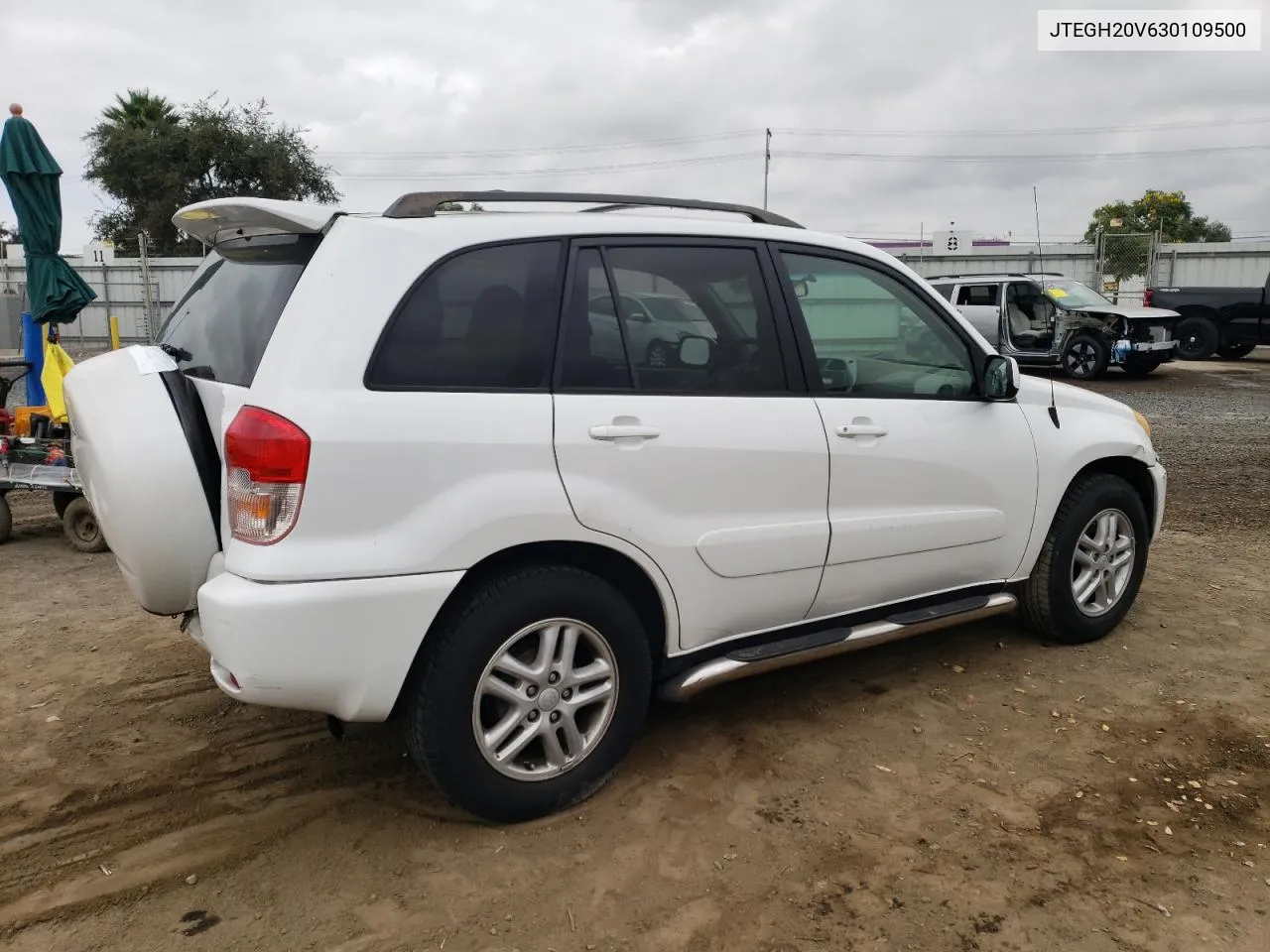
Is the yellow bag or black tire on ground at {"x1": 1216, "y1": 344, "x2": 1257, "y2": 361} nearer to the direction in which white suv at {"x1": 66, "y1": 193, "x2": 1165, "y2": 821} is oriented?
the black tire on ground

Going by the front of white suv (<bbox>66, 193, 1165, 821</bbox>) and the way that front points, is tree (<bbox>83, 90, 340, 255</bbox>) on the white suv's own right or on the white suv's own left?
on the white suv's own left

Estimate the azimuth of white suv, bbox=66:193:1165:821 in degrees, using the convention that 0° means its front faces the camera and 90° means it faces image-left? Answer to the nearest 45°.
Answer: approximately 225°

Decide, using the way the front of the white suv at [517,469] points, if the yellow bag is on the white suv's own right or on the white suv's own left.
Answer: on the white suv's own left

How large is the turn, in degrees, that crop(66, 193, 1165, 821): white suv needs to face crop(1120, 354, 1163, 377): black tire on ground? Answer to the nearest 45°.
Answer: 0° — it already faces it

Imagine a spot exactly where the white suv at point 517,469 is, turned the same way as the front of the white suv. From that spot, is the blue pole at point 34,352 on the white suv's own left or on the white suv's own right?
on the white suv's own left
